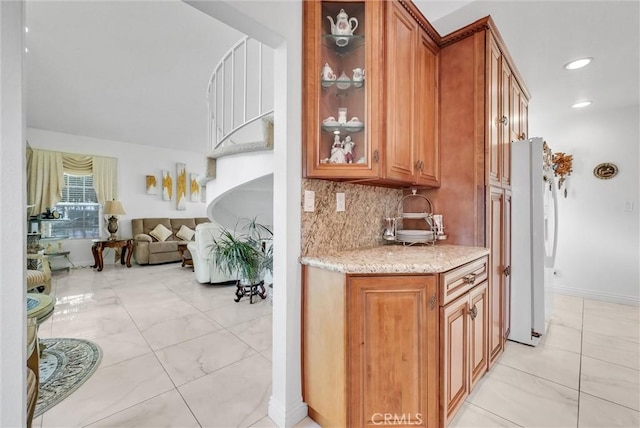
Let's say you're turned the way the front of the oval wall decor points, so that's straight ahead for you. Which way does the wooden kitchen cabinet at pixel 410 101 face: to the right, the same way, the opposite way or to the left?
to the left

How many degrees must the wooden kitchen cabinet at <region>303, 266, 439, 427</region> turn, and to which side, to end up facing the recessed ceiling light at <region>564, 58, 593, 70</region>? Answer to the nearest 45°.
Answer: approximately 135° to its left

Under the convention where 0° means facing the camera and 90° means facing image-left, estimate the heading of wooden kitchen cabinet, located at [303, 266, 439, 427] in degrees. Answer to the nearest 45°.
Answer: approximately 0°

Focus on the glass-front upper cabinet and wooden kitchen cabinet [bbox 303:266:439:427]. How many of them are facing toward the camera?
2

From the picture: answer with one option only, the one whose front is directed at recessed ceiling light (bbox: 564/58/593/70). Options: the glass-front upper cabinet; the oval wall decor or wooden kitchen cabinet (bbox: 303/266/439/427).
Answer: the oval wall decor

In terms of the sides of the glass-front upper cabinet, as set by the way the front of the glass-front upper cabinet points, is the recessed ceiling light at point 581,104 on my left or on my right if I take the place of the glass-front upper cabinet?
on my left
